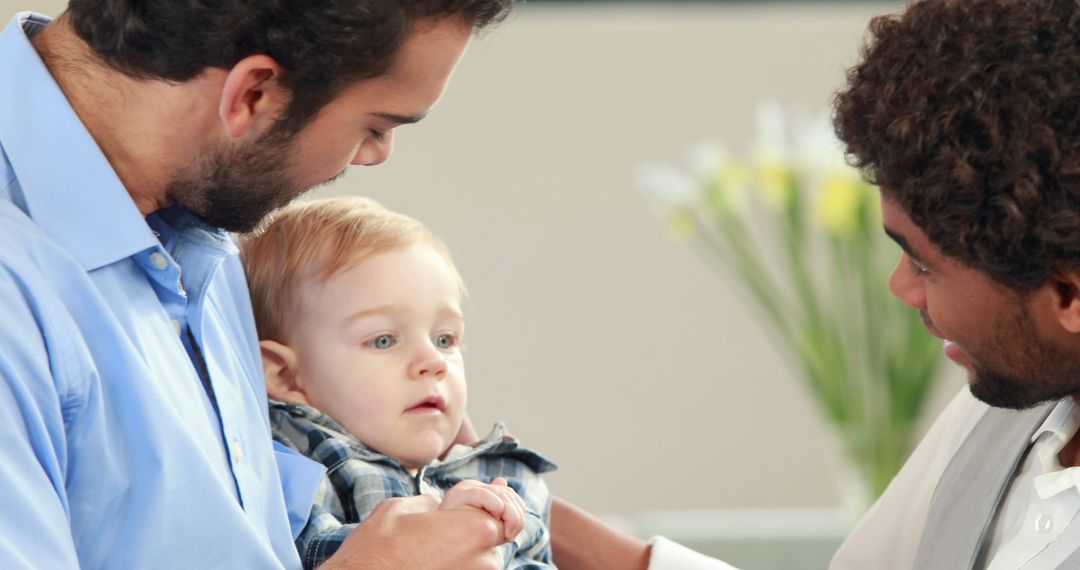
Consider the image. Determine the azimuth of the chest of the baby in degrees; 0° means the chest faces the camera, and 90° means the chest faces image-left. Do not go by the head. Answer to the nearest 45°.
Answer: approximately 315°

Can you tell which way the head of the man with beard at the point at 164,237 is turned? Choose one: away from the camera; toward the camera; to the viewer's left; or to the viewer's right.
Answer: to the viewer's right
